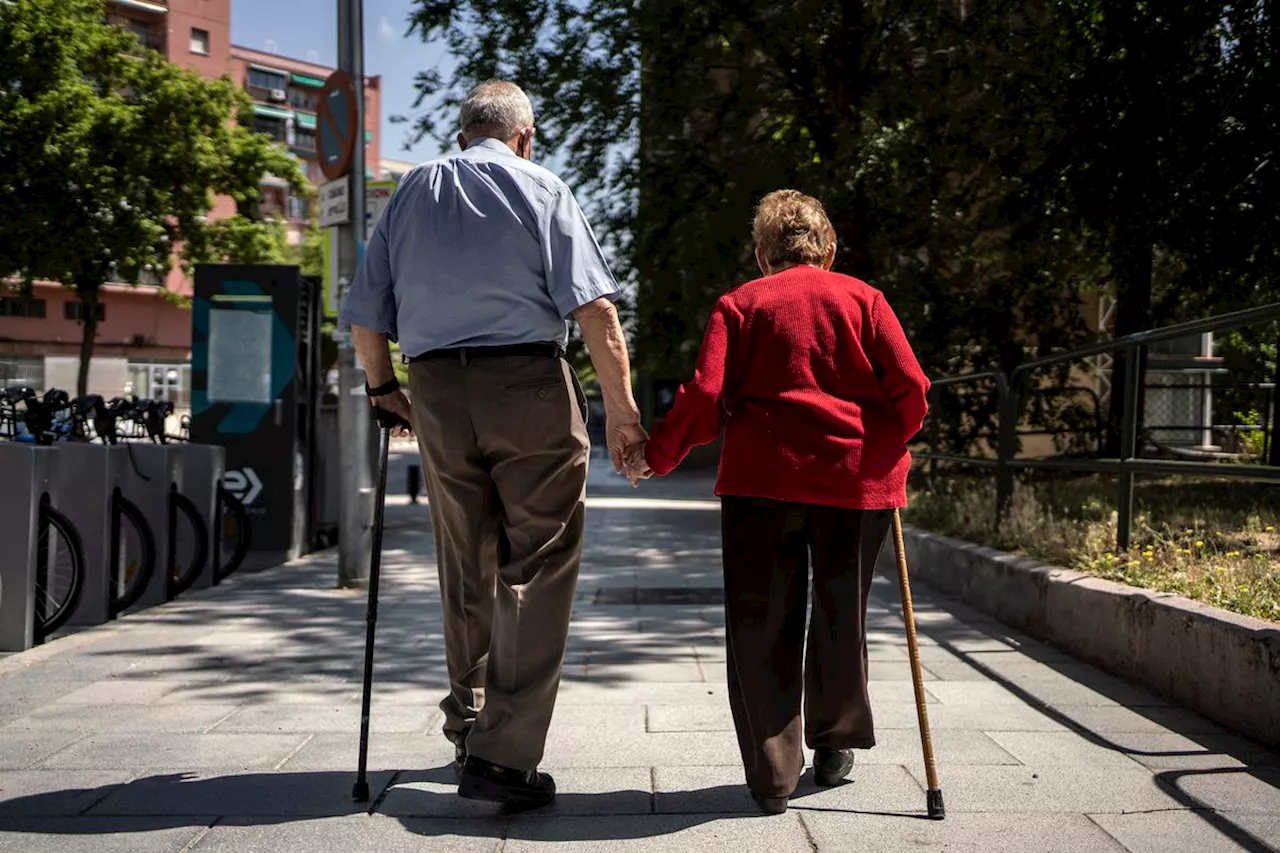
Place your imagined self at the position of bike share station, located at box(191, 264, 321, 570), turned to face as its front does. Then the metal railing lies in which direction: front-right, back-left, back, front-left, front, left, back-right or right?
front-left

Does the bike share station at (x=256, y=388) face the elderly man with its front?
yes

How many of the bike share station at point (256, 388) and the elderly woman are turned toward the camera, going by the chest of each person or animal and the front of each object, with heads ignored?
1

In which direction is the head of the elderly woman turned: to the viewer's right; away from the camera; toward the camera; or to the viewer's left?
away from the camera

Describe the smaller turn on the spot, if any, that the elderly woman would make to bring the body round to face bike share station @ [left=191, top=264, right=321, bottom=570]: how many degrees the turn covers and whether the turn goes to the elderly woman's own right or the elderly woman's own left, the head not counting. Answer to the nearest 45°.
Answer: approximately 45° to the elderly woman's own left

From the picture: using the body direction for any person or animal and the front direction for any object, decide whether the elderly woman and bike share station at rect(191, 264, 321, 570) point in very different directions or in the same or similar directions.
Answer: very different directions

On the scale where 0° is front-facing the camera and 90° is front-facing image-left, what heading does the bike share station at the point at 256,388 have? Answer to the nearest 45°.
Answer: approximately 0°

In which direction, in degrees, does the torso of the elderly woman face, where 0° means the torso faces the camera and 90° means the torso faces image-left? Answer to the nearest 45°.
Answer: approximately 180°

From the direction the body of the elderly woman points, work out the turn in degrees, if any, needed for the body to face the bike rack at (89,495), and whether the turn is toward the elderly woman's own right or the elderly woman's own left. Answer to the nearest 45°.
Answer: approximately 45° to the elderly woman's own left

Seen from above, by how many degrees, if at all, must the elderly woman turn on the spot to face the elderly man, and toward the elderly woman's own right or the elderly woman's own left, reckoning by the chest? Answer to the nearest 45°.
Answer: approximately 90° to the elderly woman's own left
